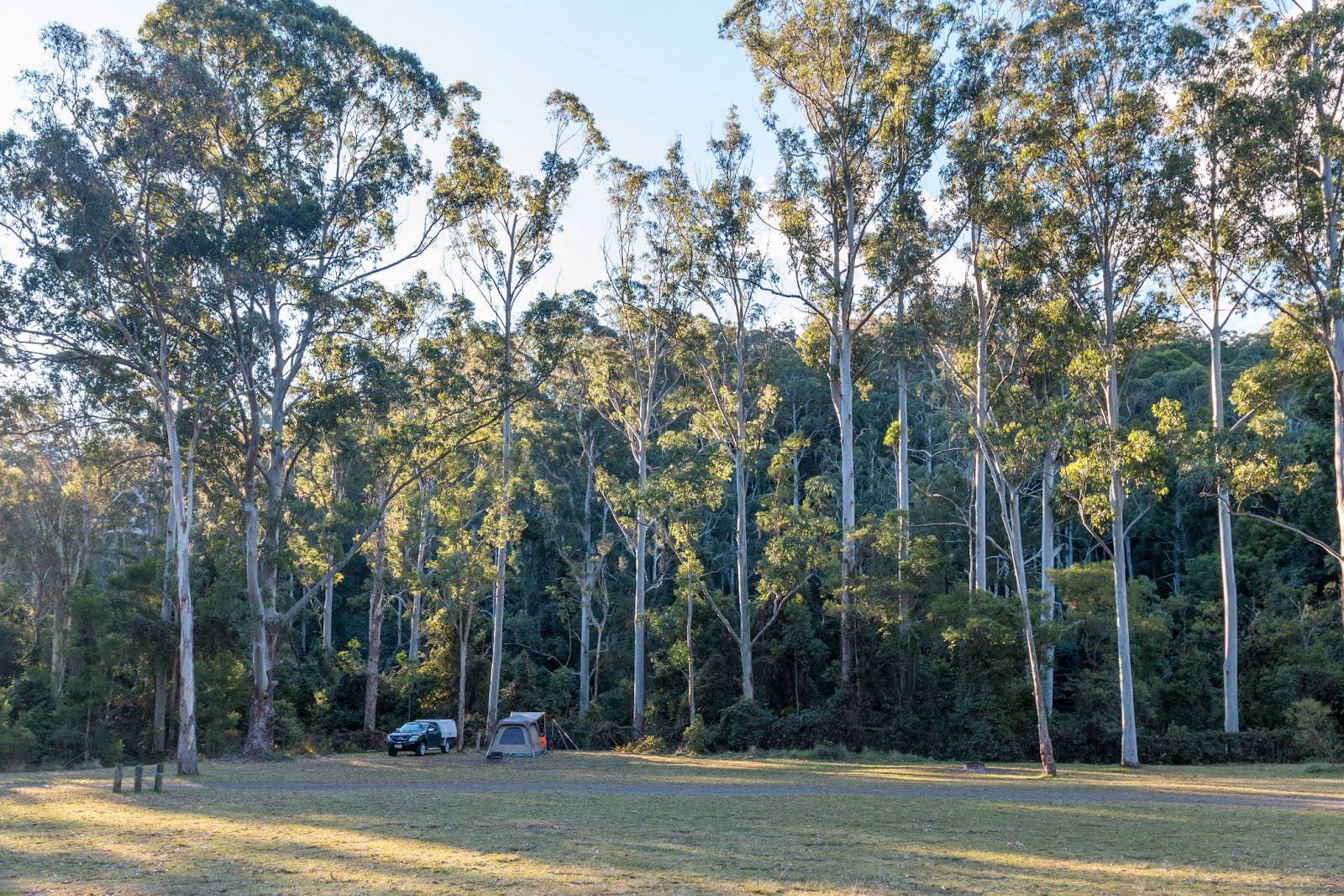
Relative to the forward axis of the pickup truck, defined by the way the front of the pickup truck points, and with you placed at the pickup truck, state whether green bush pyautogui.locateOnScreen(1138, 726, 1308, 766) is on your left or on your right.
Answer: on your left

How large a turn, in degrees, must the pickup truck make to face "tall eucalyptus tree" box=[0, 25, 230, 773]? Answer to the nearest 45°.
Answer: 0° — it already faces it

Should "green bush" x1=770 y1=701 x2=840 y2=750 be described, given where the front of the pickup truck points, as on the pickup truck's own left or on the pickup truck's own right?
on the pickup truck's own left

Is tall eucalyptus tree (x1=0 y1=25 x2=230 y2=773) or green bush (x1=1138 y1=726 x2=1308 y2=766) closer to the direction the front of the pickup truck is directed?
the tall eucalyptus tree

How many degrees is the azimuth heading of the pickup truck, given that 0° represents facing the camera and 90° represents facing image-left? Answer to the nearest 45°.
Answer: approximately 45°

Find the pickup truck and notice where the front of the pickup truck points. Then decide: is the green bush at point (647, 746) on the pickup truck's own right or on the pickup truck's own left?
on the pickup truck's own left

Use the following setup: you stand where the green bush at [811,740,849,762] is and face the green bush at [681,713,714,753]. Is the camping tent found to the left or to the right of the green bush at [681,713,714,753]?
left

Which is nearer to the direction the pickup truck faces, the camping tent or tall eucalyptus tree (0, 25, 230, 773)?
the tall eucalyptus tree
